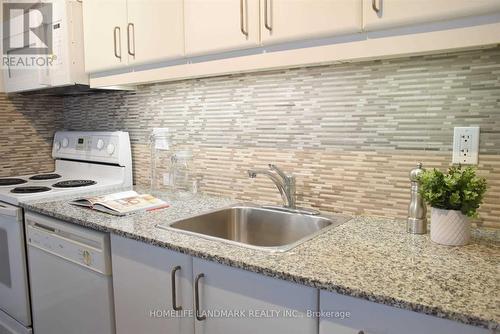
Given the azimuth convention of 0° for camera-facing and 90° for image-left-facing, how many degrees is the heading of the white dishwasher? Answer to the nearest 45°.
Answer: approximately 45°

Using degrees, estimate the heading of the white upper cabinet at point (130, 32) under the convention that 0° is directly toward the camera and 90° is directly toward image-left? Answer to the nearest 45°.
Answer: approximately 45°

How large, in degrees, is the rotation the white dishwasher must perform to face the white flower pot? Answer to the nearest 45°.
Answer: approximately 90° to its left

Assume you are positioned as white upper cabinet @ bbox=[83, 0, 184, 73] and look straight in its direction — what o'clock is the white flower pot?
The white flower pot is roughly at 9 o'clock from the white upper cabinet.

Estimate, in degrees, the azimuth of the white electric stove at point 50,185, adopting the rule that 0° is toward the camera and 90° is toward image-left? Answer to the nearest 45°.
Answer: approximately 45°

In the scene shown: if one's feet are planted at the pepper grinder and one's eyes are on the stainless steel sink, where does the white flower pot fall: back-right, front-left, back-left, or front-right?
back-left
